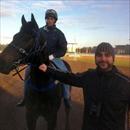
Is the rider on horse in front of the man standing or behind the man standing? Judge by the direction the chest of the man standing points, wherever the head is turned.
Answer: behind

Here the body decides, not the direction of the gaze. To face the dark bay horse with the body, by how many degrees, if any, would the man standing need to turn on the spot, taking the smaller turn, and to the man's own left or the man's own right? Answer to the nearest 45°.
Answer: approximately 135° to the man's own right

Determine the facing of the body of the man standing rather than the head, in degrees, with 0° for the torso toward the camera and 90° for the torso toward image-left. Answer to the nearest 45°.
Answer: approximately 0°

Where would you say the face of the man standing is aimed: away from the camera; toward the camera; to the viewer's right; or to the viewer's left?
toward the camera
